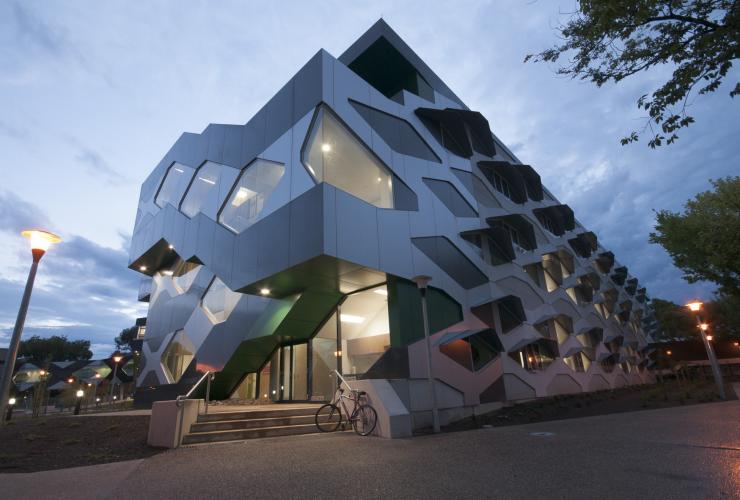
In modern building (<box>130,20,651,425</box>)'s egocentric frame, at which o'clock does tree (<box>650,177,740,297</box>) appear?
The tree is roughly at 7 o'clock from the modern building.

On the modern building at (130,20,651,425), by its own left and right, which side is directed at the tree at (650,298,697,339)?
back

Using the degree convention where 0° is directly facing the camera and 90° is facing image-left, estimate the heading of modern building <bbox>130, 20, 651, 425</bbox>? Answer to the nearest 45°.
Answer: approximately 45°
